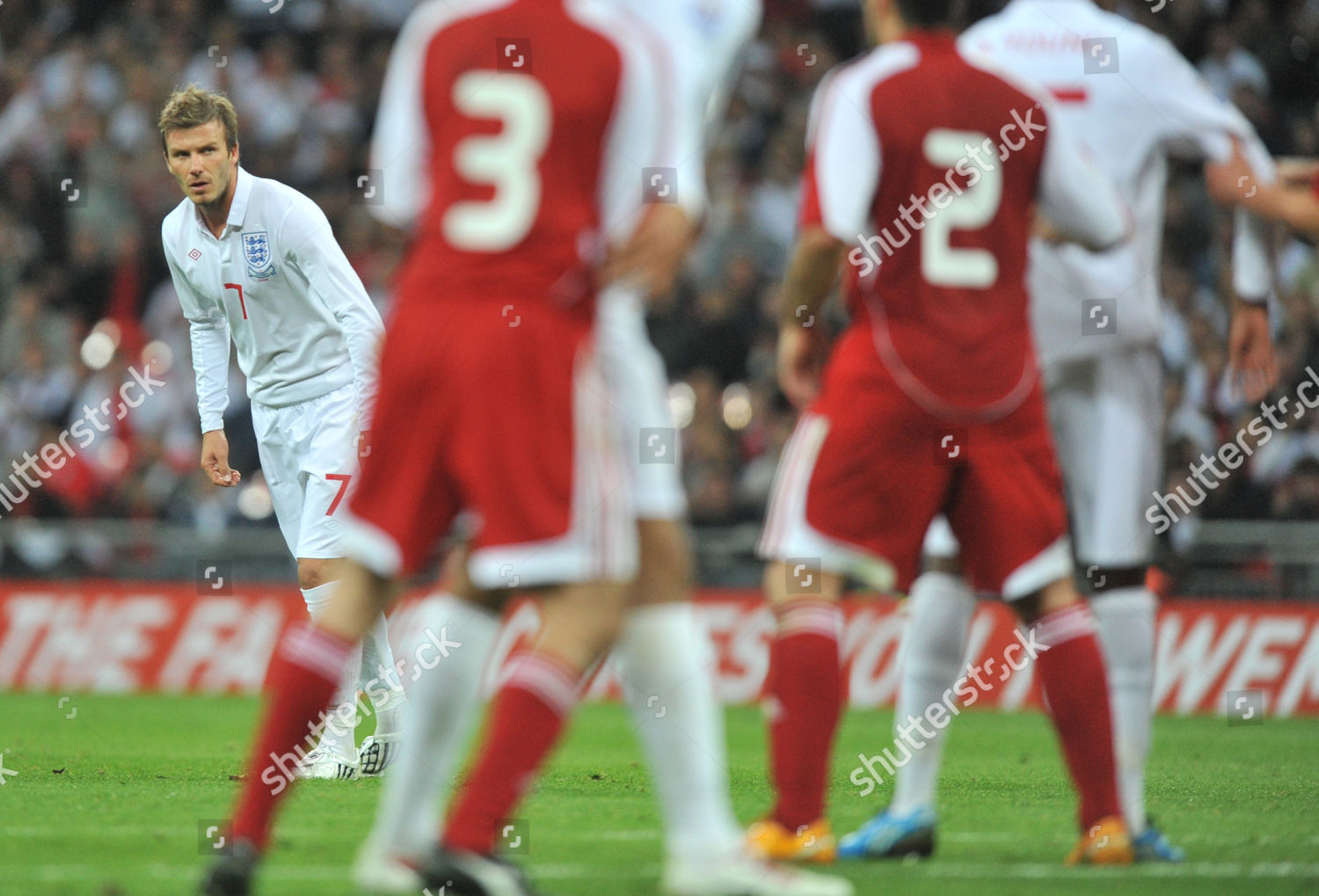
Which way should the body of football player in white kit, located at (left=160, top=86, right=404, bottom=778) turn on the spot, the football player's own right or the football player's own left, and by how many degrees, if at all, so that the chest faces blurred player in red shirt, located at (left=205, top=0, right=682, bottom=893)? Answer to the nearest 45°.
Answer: approximately 45° to the football player's own left

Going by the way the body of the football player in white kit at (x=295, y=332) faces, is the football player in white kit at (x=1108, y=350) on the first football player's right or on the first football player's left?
on the first football player's left

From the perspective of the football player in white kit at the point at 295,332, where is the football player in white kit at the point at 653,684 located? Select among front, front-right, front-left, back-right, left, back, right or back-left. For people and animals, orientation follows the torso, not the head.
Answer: front-left
